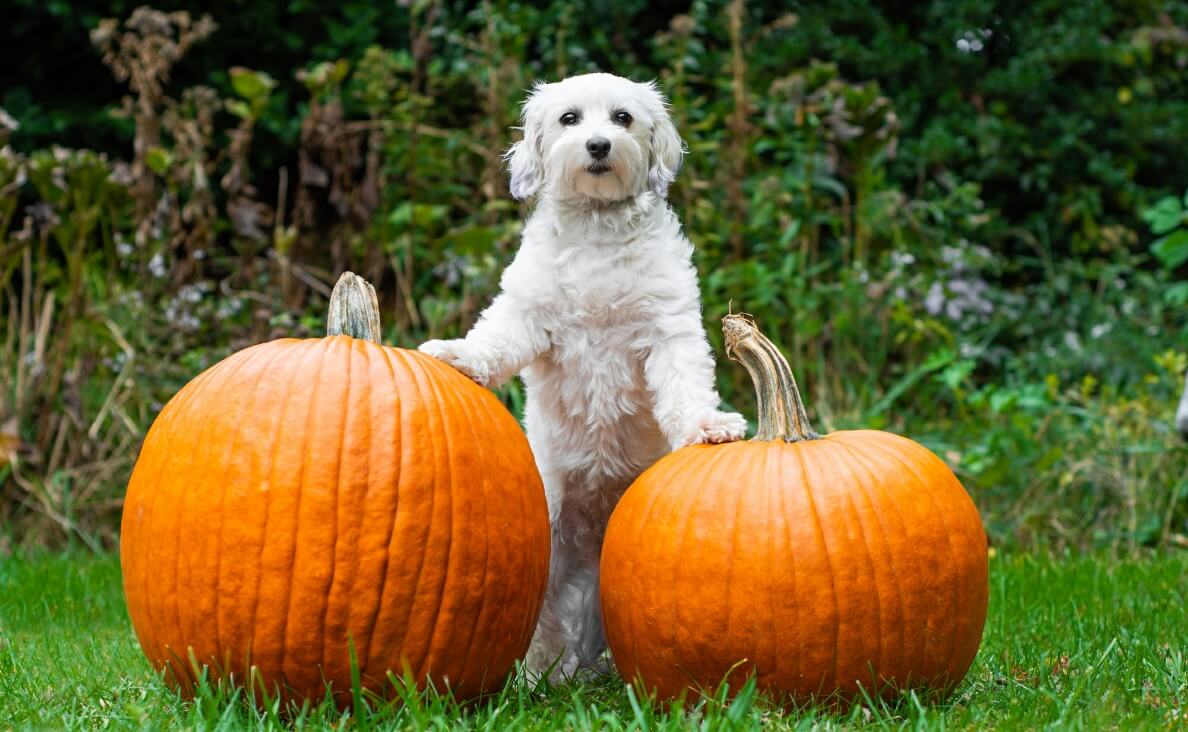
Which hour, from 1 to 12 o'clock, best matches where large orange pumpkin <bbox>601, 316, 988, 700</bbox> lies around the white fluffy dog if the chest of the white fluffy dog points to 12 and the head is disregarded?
The large orange pumpkin is roughly at 11 o'clock from the white fluffy dog.

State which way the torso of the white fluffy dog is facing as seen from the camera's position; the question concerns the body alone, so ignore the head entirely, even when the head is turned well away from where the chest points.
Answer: toward the camera

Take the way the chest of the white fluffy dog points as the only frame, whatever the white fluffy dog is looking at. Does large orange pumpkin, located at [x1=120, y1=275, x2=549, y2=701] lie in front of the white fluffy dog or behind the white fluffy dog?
in front

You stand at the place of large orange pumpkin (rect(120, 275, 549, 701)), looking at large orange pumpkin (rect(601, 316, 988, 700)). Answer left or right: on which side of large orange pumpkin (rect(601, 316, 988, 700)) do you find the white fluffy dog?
left
